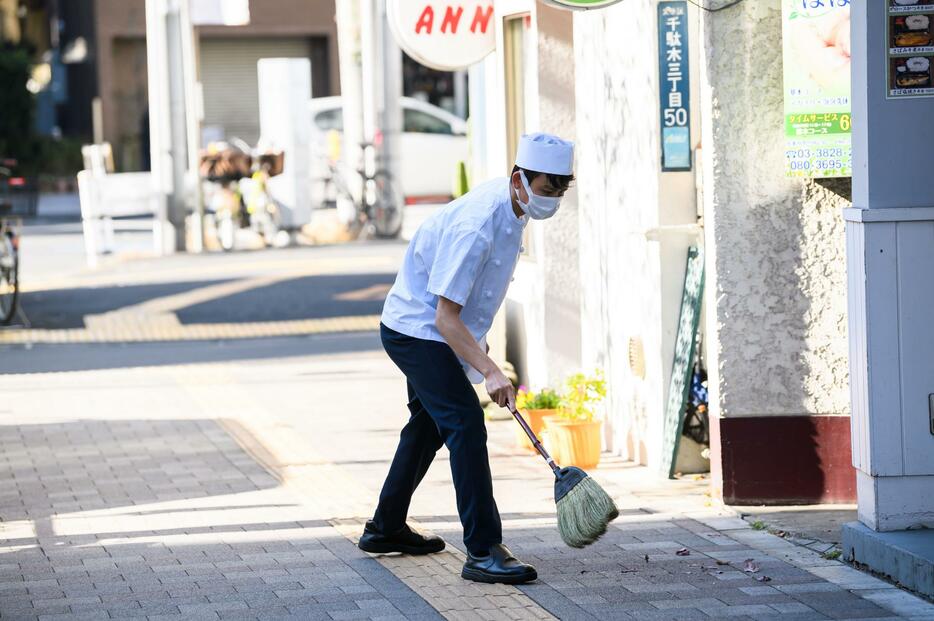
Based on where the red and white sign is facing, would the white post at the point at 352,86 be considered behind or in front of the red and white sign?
behind

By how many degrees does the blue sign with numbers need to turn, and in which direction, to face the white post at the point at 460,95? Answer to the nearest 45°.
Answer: approximately 180°

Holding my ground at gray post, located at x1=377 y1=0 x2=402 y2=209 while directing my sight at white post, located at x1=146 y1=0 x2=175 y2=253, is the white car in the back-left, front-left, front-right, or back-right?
back-right

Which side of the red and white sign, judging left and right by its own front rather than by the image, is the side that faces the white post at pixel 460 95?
back
